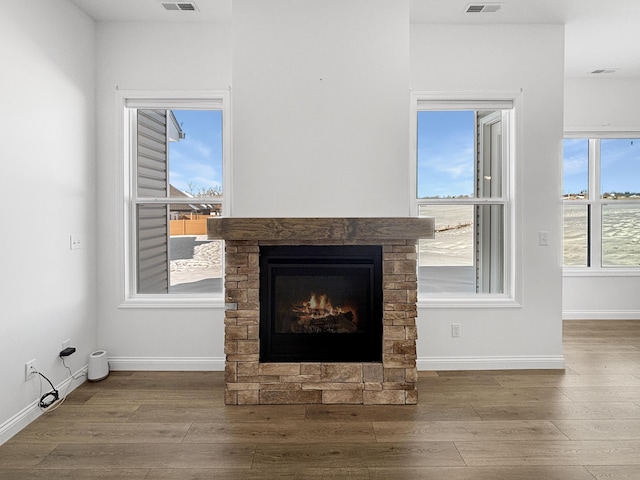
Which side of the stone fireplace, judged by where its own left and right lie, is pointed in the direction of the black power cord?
right

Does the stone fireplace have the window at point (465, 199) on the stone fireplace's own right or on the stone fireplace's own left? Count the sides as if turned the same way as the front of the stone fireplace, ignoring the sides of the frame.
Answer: on the stone fireplace's own left

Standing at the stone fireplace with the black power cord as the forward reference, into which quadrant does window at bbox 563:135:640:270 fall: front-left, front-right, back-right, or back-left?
back-right

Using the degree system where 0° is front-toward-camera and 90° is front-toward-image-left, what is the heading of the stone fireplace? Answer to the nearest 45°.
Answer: approximately 0°

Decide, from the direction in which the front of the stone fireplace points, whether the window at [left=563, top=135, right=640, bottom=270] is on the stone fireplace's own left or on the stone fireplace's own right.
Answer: on the stone fireplace's own left

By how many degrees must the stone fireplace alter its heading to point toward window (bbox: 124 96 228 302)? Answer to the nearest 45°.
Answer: approximately 135° to its right

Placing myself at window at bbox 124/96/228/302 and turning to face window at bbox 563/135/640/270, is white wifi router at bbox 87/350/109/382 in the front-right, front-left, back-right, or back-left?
back-right
